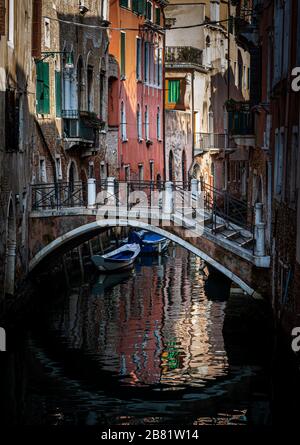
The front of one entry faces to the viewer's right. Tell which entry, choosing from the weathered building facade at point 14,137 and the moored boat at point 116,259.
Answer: the weathered building facade

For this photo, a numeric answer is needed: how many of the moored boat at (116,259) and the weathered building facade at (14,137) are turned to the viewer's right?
1

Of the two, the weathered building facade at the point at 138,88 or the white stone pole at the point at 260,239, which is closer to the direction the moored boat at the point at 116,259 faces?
the white stone pole

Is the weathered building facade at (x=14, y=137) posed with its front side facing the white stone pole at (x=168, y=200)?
yes

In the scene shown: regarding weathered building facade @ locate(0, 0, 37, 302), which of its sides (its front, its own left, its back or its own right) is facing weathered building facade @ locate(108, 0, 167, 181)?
left

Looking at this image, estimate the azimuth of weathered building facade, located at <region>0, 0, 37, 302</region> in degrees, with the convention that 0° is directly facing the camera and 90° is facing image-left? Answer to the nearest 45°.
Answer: approximately 270°

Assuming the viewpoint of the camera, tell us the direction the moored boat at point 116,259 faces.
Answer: facing the viewer and to the left of the viewer
